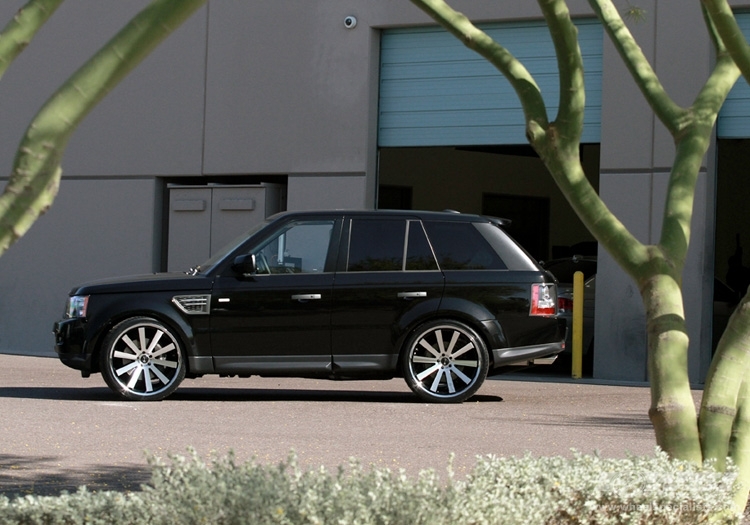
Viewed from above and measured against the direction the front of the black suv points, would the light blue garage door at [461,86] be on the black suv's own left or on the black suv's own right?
on the black suv's own right

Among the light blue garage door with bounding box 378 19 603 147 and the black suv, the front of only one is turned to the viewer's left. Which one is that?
the black suv

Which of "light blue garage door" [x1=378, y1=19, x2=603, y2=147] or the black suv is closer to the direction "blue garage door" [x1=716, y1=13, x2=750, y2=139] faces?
the black suv

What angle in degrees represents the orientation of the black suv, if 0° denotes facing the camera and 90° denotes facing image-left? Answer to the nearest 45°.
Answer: approximately 90°

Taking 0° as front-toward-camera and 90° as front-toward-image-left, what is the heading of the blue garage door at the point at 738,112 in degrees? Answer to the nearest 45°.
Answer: approximately 0°

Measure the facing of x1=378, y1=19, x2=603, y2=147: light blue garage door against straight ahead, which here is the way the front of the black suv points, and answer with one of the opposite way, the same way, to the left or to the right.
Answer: to the left

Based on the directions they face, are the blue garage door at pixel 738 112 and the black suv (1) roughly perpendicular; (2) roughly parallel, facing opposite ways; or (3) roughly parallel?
roughly perpendicular

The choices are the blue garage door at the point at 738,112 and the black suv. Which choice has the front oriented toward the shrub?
the blue garage door
